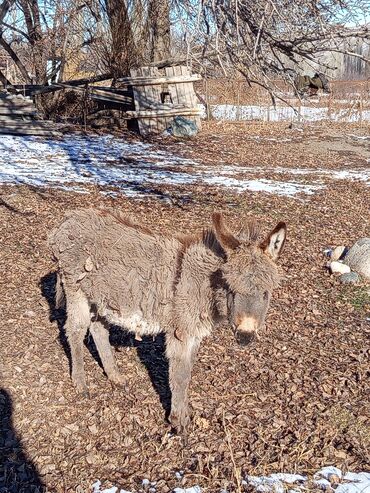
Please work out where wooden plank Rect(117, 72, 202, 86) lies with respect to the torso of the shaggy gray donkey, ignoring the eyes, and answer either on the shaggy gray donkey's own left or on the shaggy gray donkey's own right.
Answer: on the shaggy gray donkey's own left

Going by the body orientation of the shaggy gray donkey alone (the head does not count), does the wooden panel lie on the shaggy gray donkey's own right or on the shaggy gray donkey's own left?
on the shaggy gray donkey's own left

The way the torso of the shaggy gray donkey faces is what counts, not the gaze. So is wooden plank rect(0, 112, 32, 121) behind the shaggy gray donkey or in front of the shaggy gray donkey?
behind

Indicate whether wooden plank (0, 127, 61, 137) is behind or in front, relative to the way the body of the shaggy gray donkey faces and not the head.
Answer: behind

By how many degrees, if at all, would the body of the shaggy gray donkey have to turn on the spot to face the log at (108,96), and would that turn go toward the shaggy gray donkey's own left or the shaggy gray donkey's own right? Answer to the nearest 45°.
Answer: approximately 135° to the shaggy gray donkey's own left
